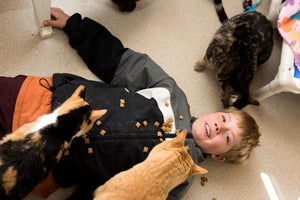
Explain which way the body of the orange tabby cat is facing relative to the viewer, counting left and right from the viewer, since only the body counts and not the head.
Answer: facing away from the viewer and to the right of the viewer

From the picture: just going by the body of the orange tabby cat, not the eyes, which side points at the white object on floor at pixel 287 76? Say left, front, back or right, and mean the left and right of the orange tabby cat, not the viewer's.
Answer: front

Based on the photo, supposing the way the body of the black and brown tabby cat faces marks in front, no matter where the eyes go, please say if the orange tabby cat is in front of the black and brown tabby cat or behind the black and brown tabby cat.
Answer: in front

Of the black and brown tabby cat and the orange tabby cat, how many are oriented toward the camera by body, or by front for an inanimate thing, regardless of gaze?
1

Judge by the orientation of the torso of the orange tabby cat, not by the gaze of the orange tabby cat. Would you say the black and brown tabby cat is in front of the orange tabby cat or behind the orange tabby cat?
in front

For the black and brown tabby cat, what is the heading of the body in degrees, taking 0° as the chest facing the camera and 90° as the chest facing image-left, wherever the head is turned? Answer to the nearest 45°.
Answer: approximately 0°
